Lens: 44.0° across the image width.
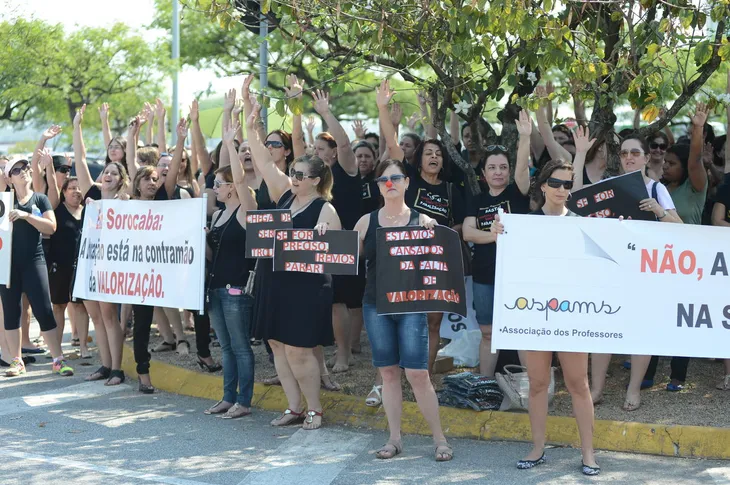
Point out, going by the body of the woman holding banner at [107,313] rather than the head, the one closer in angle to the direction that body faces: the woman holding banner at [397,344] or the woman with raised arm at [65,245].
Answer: the woman holding banner

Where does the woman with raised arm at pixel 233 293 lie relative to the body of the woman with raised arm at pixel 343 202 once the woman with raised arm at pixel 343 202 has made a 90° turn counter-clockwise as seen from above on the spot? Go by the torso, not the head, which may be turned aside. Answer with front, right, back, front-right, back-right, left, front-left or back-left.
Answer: right

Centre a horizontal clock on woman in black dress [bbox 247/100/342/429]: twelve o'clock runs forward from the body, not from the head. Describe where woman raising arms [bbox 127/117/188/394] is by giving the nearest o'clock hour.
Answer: The woman raising arms is roughly at 3 o'clock from the woman in black dress.

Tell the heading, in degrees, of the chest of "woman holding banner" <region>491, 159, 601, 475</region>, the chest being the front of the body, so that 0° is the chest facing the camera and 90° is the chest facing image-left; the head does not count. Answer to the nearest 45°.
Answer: approximately 0°

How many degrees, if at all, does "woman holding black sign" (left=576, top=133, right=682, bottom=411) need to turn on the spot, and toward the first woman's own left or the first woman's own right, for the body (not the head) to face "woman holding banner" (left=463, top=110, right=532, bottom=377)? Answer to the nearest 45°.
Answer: approximately 45° to the first woman's own right

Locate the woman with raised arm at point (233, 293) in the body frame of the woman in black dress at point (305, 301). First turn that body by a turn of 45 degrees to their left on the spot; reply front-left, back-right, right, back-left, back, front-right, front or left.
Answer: back-right

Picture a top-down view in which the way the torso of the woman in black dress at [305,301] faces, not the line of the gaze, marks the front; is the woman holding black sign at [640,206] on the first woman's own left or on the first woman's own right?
on the first woman's own left

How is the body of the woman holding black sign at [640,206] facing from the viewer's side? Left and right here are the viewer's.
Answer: facing the viewer and to the left of the viewer

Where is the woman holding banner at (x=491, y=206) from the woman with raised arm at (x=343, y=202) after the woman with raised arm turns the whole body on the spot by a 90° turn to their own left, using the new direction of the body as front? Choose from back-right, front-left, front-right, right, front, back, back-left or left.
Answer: front

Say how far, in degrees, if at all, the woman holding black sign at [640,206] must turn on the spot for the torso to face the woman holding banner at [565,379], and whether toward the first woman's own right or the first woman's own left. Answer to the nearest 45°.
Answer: approximately 45° to the first woman's own left

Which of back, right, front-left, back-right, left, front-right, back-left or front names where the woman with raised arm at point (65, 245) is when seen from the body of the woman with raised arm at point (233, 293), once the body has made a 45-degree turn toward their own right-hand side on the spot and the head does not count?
front-right

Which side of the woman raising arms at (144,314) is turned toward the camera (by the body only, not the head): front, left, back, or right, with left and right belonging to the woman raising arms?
front

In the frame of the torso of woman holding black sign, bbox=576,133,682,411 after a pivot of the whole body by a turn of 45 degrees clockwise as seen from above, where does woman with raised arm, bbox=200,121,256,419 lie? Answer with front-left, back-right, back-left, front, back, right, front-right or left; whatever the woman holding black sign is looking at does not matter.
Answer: front

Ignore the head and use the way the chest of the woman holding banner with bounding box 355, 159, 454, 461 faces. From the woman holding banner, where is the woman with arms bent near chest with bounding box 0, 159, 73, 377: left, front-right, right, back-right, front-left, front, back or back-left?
back-right

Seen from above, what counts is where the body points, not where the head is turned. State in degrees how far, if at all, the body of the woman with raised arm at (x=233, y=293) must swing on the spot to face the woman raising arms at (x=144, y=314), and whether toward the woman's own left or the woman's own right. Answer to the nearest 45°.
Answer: approximately 90° to the woman's own right
